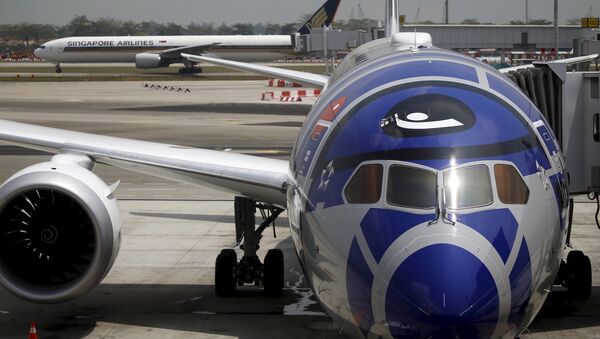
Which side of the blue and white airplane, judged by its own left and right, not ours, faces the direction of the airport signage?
back

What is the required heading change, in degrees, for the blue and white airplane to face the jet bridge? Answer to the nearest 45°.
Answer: approximately 45° to its left

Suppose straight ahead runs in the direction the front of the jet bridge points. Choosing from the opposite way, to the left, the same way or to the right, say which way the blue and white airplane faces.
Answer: to the left

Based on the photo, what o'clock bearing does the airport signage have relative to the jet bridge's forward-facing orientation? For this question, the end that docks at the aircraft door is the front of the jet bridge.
The airport signage is roughly at 3 o'clock from the jet bridge.

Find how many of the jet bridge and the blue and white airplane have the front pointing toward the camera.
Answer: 1

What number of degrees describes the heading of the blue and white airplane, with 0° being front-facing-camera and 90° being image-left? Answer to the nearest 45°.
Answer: approximately 0°

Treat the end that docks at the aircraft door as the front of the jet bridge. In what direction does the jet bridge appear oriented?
to the viewer's left
